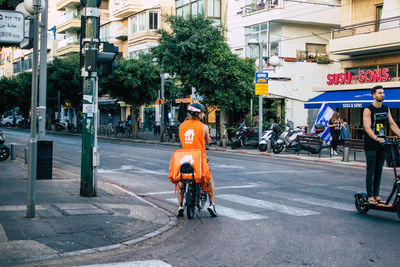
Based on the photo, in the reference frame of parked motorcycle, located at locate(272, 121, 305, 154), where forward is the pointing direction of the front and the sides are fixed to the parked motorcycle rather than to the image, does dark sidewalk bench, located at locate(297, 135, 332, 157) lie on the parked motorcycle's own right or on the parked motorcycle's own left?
on the parked motorcycle's own left

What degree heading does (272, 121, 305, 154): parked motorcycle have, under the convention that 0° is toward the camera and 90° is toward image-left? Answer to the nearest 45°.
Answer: approximately 45°

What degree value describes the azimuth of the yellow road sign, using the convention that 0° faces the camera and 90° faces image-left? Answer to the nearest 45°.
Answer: approximately 0°

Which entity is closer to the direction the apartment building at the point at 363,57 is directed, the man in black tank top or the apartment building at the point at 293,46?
the man in black tank top

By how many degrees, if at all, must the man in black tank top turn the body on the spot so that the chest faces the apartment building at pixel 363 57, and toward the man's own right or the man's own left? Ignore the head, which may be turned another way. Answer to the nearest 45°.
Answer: approximately 135° to the man's own left

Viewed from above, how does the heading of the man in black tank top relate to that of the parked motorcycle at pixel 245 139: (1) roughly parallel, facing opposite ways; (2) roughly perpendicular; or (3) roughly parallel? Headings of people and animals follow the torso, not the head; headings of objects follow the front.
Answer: roughly perpendicular

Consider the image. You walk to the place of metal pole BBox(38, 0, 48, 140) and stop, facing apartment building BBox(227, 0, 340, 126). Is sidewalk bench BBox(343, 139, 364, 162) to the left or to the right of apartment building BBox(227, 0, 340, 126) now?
right

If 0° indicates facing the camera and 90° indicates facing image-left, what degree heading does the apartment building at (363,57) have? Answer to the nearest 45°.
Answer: approximately 45°

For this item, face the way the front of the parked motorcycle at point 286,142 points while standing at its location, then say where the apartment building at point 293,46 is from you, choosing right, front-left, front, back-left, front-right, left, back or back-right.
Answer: back-right
